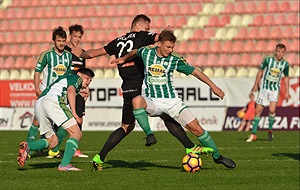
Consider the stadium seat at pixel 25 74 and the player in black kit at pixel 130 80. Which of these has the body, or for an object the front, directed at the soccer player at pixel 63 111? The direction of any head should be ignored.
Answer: the stadium seat

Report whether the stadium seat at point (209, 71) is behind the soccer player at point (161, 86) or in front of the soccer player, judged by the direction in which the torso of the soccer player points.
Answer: behind

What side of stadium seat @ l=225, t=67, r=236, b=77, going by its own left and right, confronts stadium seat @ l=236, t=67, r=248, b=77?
left

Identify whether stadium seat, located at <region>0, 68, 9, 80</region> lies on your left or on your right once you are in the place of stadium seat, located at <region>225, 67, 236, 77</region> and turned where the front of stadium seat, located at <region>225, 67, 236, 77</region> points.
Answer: on your right

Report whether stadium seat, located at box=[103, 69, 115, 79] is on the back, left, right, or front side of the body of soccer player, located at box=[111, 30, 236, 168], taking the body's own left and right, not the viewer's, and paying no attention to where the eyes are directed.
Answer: back

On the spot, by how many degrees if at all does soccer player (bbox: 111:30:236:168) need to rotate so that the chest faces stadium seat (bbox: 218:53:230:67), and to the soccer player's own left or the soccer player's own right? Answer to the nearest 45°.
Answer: approximately 180°

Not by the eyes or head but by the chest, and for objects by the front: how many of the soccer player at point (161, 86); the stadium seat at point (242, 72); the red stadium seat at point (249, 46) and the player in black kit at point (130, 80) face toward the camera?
3

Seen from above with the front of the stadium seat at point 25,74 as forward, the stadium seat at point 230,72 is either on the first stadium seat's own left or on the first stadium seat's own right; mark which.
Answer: on the first stadium seat's own left
